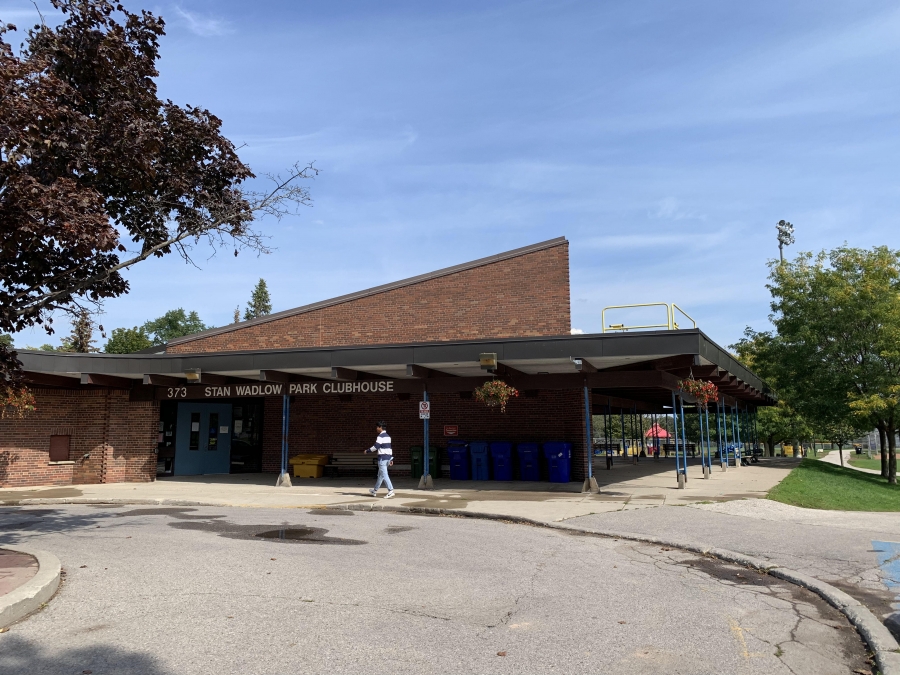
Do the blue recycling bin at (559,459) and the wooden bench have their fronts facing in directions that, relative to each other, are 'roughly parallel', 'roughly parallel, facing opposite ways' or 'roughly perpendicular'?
roughly parallel

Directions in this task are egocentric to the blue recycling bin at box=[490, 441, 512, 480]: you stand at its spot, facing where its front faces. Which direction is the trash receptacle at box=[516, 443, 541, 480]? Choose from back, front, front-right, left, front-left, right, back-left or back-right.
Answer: left

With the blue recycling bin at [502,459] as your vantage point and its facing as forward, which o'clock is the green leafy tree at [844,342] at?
The green leafy tree is roughly at 8 o'clock from the blue recycling bin.

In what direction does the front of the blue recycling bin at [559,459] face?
toward the camera

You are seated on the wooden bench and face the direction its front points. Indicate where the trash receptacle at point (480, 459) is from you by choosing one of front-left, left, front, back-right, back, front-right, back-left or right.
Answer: front-left

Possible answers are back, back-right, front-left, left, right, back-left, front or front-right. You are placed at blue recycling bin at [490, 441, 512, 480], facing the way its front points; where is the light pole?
back-left

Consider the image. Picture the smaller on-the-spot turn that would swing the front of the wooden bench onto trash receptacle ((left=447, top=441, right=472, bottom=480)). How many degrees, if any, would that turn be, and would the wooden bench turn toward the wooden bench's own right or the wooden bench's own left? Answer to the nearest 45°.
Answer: approximately 45° to the wooden bench's own left

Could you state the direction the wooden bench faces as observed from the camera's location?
facing the viewer

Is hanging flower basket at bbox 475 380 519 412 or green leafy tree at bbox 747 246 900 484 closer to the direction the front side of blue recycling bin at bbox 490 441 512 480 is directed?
the hanging flower basket

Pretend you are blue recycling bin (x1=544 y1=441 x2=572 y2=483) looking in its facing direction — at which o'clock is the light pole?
The light pole is roughly at 7 o'clock from the blue recycling bin.

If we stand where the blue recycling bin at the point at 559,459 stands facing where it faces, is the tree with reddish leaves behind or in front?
in front

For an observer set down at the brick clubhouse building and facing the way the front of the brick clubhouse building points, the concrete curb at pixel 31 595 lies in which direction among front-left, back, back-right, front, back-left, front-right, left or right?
front
